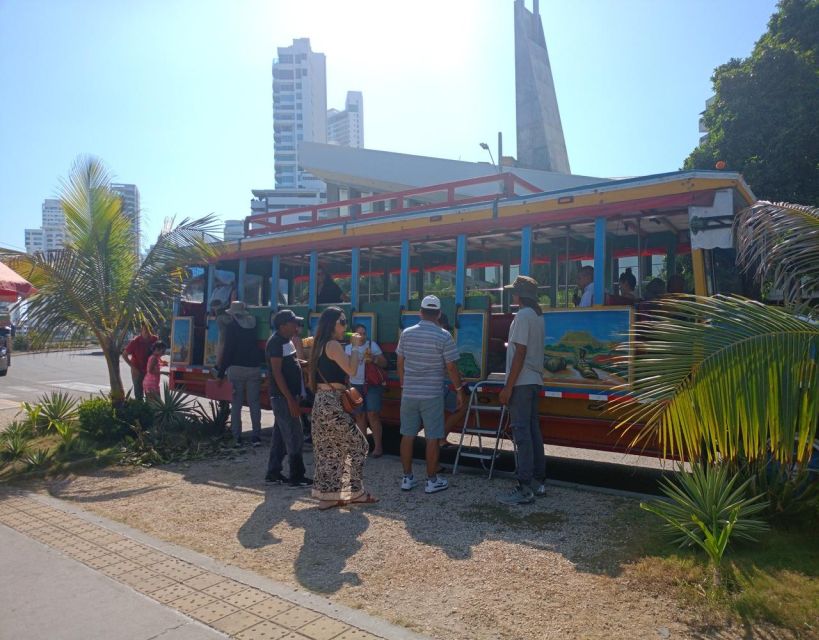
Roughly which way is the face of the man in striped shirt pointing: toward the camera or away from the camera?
away from the camera

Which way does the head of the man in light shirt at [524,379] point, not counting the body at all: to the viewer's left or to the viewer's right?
to the viewer's left

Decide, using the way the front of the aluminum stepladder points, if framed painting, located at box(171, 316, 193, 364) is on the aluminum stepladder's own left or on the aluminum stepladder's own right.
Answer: on the aluminum stepladder's own right

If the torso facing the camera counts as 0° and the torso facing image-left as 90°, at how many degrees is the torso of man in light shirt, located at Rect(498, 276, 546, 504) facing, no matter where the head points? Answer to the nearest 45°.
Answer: approximately 90°

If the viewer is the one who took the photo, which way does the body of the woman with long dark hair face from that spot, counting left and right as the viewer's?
facing to the right of the viewer

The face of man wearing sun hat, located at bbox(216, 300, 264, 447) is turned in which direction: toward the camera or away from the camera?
away from the camera

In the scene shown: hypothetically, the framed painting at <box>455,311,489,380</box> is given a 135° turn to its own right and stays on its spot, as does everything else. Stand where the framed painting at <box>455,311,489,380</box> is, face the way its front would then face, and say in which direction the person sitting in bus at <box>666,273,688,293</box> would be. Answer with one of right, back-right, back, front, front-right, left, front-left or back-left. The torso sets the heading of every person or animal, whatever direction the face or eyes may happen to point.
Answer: right

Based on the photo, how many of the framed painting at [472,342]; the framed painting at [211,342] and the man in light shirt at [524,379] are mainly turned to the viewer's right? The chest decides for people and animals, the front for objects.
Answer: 0

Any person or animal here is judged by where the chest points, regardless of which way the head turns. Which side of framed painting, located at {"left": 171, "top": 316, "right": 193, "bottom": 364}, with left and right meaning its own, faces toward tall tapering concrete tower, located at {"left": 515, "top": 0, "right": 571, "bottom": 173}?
back

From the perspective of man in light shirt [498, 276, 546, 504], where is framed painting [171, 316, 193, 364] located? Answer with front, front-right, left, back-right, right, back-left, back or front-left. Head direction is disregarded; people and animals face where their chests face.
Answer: front-right

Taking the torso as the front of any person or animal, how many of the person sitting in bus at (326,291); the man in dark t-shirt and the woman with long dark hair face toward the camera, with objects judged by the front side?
0

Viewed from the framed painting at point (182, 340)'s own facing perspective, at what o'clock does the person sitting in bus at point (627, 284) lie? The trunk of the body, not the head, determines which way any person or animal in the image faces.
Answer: The person sitting in bus is roughly at 9 o'clock from the framed painting.
